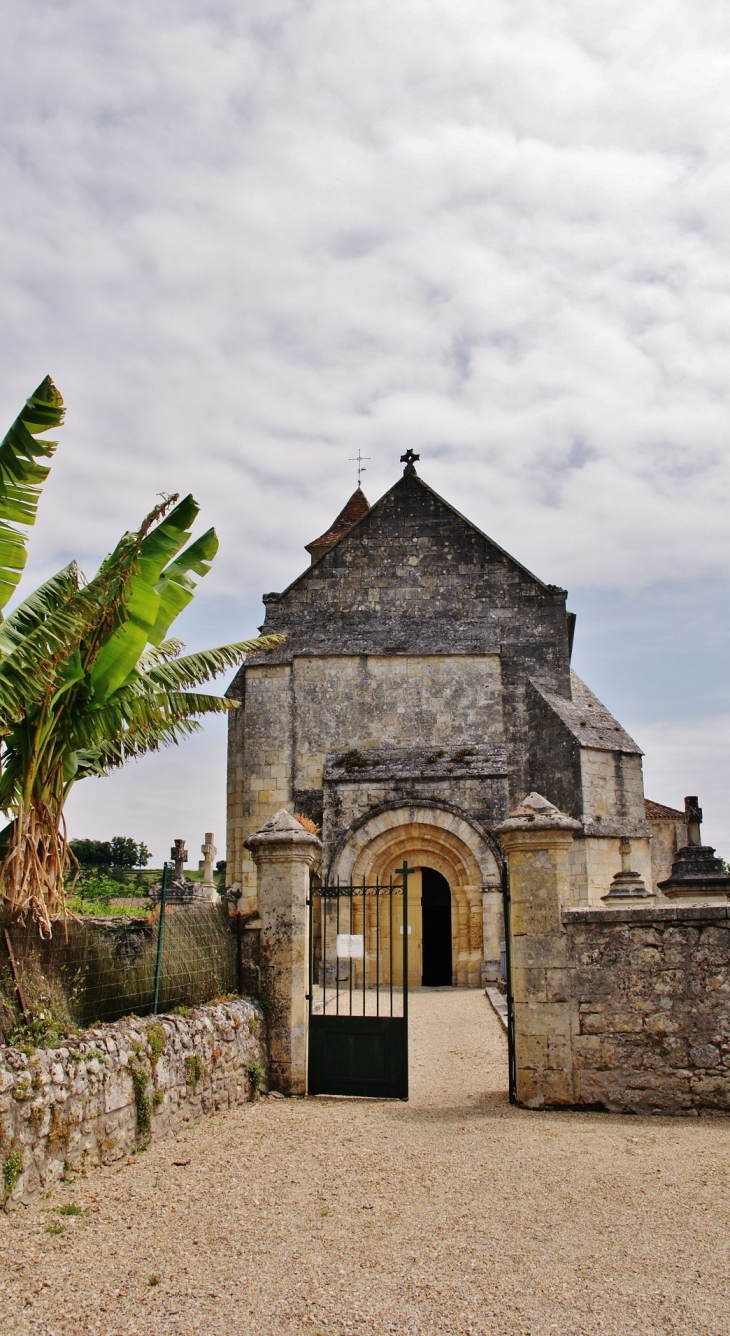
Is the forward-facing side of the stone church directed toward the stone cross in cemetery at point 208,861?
no

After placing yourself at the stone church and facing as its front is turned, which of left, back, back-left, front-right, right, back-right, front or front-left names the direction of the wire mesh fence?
front

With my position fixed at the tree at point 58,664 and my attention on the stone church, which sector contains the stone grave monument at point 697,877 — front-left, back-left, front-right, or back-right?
front-right

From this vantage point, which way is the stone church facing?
toward the camera

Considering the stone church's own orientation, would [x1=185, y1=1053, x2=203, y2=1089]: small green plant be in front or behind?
in front

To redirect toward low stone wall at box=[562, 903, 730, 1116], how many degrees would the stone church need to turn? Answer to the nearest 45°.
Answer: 0° — it already faces it

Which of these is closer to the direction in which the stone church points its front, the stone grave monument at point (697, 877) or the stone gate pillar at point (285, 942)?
the stone gate pillar

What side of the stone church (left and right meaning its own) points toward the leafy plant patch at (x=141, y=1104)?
front

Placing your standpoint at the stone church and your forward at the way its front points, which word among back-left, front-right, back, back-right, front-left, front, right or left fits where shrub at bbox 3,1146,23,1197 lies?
front

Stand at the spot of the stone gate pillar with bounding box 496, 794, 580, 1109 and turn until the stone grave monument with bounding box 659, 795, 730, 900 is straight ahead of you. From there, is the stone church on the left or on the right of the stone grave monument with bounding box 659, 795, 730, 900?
left

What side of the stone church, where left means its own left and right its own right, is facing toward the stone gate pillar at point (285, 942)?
front

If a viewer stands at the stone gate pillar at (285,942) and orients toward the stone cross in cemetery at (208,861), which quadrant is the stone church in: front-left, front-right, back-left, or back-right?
front-right

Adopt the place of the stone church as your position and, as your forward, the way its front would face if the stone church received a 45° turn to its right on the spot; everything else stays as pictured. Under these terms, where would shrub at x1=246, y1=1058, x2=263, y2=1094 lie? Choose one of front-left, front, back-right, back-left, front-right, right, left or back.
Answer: front-left
